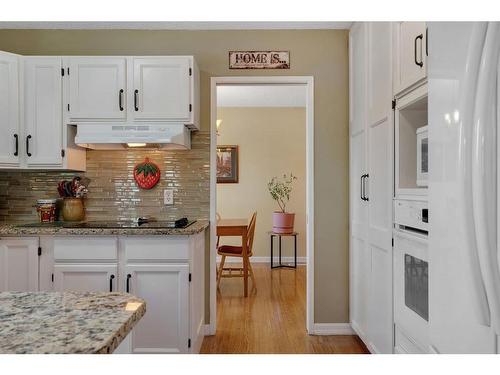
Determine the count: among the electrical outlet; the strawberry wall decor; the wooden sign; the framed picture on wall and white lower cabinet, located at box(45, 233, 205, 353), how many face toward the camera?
5

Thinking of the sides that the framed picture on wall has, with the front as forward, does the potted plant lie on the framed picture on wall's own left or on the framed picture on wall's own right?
on the framed picture on wall's own left

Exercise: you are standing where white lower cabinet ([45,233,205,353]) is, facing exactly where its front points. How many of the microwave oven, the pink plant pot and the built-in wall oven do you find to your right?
0

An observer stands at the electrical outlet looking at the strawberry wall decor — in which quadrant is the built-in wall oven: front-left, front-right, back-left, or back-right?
back-left

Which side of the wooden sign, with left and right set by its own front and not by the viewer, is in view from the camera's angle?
front

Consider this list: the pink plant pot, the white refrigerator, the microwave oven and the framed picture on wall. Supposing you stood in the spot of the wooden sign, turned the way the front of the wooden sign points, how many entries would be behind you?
2

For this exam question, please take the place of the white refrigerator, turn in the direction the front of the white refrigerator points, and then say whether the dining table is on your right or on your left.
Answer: on your right

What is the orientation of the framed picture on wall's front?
toward the camera

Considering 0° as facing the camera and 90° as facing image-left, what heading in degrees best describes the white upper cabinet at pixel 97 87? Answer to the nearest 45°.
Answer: approximately 0°

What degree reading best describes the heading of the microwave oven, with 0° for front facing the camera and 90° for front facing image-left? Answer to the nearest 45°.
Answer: approximately 45°

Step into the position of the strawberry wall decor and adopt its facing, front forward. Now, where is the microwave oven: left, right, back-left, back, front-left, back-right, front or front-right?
front-left

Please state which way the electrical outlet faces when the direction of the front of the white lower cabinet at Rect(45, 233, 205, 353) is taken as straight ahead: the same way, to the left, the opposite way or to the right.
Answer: the same way

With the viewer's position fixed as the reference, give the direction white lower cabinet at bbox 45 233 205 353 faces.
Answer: facing the viewer

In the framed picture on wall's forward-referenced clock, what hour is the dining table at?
The dining table is roughly at 12 o'clock from the framed picture on wall.

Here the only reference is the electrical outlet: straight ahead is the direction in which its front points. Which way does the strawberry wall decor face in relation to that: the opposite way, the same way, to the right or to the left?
the same way

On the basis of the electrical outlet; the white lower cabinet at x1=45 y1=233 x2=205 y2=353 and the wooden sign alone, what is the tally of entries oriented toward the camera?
3

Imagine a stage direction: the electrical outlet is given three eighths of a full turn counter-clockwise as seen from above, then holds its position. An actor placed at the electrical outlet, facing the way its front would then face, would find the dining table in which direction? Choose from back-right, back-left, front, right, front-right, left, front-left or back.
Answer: front

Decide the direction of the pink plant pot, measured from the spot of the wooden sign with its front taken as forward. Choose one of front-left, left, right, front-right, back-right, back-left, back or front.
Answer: back

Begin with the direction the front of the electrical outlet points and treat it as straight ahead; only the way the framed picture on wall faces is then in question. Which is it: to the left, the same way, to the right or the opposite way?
the same way
